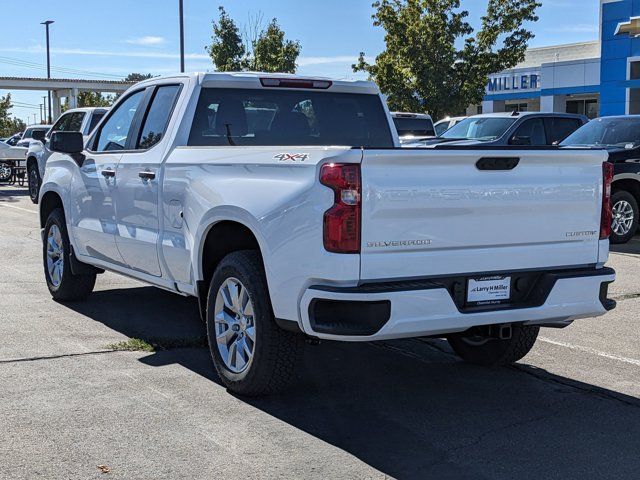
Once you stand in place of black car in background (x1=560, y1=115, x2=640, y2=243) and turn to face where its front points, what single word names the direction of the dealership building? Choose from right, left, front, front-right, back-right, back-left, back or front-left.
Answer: back-right

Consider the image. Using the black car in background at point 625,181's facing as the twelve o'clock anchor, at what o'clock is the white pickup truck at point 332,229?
The white pickup truck is roughly at 11 o'clock from the black car in background.

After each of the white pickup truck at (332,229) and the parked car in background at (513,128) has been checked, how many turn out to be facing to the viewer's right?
0

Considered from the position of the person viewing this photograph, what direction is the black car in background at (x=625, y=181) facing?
facing the viewer and to the left of the viewer

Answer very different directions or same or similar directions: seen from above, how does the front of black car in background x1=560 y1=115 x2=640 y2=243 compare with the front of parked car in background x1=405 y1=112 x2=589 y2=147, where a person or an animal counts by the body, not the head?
same or similar directions

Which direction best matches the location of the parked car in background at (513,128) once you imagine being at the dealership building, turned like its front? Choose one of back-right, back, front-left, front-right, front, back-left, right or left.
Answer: front-left

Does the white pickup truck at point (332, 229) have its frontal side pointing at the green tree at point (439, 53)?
no

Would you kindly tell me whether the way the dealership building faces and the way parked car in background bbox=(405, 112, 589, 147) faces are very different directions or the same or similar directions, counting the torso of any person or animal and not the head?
same or similar directions

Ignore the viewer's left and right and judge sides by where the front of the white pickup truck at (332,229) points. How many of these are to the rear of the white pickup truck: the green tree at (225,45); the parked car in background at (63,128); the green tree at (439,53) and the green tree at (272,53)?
0

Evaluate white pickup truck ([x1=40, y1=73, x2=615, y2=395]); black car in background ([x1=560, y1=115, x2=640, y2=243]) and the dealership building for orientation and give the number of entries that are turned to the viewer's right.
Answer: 0

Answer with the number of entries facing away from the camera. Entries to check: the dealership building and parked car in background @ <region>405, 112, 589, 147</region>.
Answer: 0

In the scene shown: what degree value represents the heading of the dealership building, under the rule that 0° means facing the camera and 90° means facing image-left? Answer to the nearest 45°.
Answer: approximately 45°

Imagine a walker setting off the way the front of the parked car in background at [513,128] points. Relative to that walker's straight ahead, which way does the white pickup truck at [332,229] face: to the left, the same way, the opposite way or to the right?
to the right

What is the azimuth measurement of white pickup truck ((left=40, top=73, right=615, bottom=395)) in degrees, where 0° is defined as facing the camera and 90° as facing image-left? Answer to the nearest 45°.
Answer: approximately 135°

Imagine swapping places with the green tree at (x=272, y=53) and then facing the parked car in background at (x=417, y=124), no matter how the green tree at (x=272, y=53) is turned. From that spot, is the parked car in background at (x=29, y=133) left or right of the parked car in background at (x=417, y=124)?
right

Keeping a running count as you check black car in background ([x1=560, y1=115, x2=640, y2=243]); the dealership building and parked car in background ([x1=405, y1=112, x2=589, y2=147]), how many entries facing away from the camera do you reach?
0
